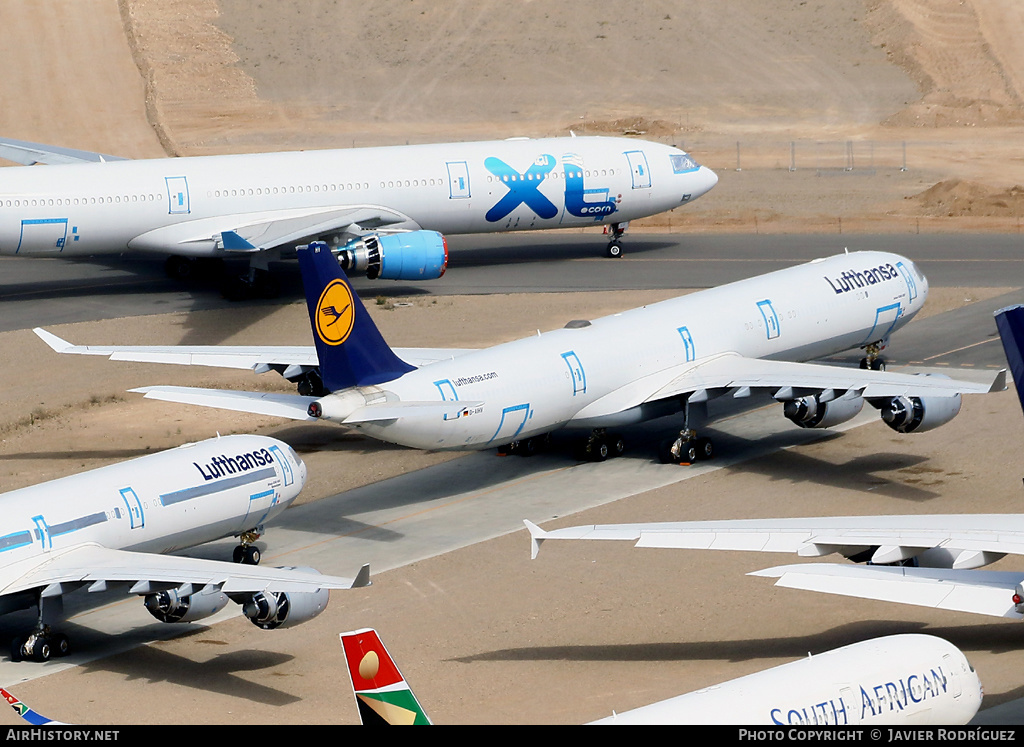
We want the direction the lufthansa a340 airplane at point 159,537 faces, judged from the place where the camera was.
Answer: facing away from the viewer and to the right of the viewer

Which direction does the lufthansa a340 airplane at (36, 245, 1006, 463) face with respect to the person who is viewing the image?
facing away from the viewer and to the right of the viewer

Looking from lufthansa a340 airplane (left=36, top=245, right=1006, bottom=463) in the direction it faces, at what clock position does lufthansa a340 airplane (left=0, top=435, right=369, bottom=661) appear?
lufthansa a340 airplane (left=0, top=435, right=369, bottom=661) is roughly at 6 o'clock from lufthansa a340 airplane (left=36, top=245, right=1006, bottom=463).

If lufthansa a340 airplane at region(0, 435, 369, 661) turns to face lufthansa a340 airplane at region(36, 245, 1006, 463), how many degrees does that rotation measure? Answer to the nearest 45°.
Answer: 0° — it already faces it

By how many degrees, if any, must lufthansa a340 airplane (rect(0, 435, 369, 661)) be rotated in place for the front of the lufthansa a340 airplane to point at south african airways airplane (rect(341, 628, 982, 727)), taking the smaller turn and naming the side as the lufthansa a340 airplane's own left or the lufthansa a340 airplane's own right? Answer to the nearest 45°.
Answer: approximately 90° to the lufthansa a340 airplane's own right

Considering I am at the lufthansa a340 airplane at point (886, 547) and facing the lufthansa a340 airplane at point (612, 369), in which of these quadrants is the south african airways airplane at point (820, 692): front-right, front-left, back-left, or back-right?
back-left
